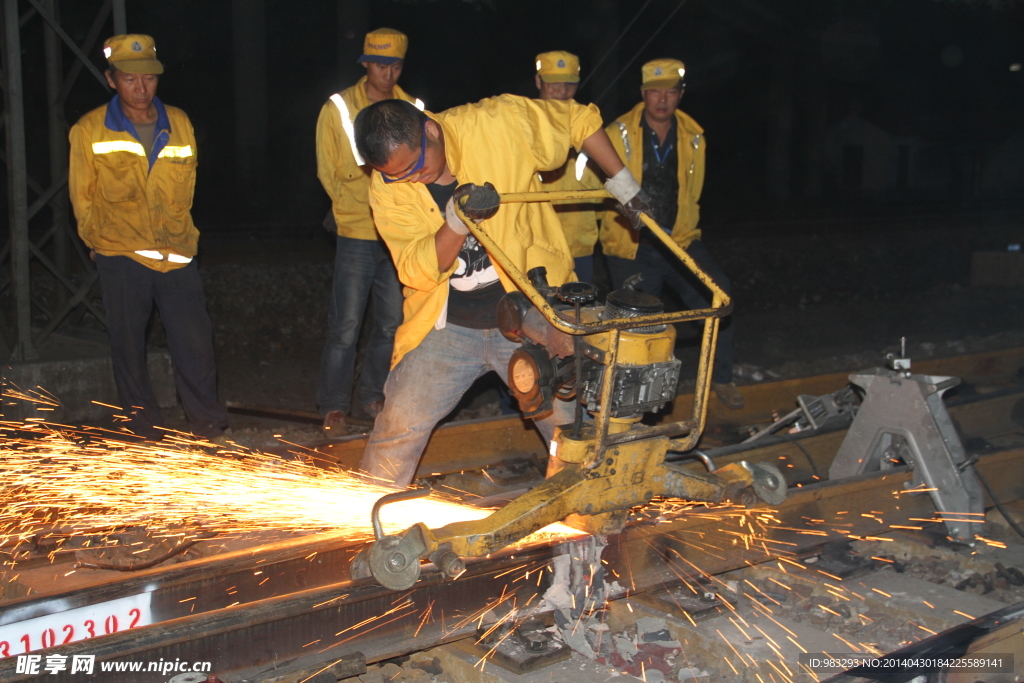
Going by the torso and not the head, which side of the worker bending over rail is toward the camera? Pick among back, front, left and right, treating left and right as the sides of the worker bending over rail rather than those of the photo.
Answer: front

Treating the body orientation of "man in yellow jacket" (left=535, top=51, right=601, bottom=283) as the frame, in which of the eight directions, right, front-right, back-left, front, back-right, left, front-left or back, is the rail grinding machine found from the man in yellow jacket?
front

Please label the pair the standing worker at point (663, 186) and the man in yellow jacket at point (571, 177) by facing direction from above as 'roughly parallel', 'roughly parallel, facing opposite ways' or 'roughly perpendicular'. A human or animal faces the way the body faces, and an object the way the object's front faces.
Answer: roughly parallel

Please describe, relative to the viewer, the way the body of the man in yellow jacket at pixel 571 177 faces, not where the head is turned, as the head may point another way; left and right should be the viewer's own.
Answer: facing the viewer

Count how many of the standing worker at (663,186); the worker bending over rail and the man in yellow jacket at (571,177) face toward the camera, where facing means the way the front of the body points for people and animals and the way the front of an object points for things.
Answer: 3

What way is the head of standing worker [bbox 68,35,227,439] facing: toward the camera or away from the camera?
toward the camera

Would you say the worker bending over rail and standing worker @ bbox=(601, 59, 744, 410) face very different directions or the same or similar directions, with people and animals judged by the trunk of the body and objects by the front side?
same or similar directions

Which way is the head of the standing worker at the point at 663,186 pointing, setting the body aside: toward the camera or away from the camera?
toward the camera

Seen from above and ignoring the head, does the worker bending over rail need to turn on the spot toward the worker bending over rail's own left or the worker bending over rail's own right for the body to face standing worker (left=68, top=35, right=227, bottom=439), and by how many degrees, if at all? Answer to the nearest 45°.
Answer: approximately 135° to the worker bending over rail's own right

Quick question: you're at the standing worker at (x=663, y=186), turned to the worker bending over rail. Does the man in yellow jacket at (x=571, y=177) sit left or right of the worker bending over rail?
right

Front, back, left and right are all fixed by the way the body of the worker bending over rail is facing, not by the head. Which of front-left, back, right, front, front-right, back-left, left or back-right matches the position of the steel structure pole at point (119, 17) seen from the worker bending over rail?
back-right

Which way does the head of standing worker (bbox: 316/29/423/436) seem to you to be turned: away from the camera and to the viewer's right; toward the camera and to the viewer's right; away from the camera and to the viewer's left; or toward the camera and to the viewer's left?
toward the camera and to the viewer's right

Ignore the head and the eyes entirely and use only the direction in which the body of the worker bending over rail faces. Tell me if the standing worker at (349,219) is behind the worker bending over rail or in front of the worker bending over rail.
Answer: behind

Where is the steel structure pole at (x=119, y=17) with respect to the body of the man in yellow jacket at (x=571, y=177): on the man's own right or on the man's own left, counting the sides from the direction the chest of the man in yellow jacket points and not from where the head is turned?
on the man's own right

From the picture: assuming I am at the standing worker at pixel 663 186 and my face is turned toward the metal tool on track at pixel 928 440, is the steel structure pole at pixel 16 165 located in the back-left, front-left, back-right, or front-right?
back-right
